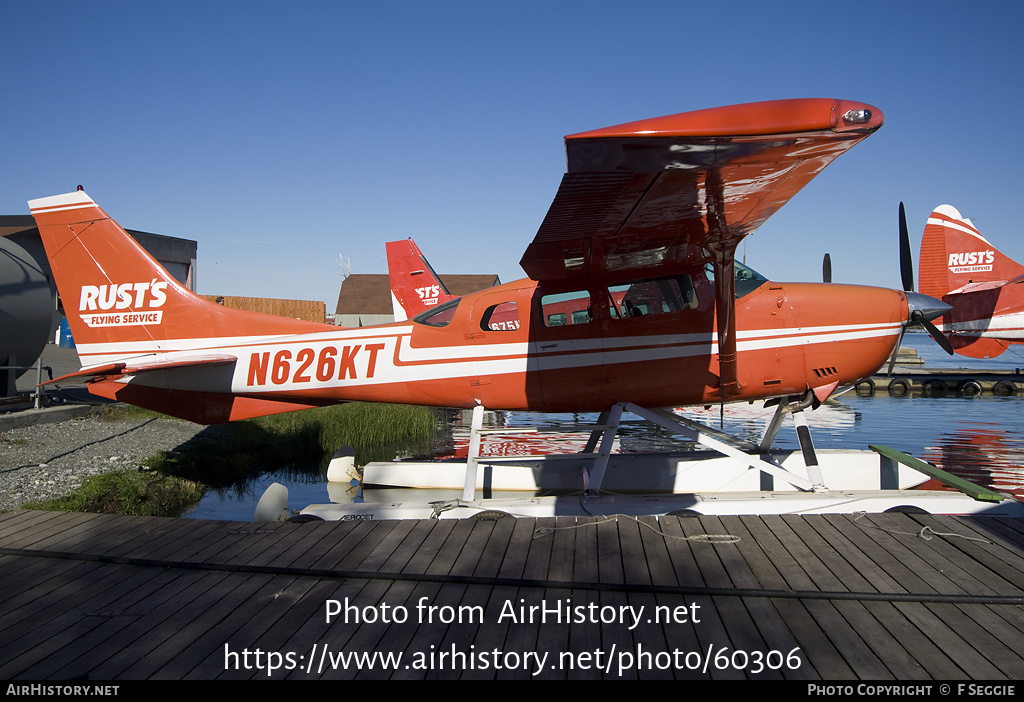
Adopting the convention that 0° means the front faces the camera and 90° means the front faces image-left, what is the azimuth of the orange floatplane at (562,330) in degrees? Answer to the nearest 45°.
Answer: approximately 270°

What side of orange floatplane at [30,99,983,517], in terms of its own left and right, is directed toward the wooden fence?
left
